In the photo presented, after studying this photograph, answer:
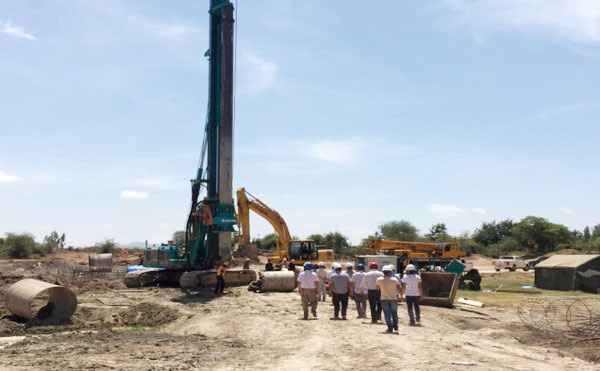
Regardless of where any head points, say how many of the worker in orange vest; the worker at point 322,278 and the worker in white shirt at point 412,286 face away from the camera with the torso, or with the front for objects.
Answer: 2

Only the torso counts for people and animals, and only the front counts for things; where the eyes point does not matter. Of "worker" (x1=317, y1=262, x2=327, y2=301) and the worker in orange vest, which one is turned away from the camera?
the worker

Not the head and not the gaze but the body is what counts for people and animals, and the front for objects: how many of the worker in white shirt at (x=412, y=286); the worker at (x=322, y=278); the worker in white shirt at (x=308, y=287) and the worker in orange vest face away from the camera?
3

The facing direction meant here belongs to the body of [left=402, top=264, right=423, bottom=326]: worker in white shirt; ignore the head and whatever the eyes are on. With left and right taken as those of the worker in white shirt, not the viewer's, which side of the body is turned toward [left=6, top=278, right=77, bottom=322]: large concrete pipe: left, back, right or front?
left

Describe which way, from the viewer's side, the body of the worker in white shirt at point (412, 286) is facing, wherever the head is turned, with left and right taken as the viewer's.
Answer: facing away from the viewer

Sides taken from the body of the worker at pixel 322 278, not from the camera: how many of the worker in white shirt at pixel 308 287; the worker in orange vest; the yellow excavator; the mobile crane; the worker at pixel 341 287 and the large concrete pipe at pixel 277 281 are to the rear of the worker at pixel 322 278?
2

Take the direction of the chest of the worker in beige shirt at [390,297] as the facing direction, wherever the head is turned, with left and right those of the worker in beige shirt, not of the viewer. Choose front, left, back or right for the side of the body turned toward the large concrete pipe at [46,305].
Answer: left

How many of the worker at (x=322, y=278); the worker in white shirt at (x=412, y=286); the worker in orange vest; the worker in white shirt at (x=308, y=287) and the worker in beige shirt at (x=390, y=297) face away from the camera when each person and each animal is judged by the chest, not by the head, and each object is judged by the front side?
4

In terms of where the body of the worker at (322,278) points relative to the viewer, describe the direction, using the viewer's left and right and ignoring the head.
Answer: facing away from the viewer

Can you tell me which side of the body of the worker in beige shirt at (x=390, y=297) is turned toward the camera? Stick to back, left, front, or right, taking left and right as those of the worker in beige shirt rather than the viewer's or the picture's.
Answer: back

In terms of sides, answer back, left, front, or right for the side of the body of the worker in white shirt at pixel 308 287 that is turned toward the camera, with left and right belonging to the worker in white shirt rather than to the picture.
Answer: back
